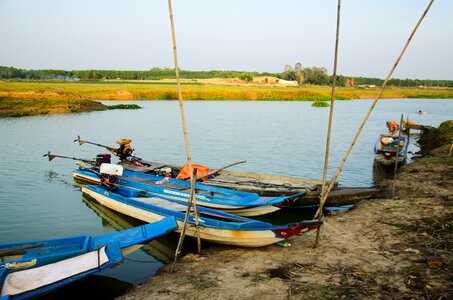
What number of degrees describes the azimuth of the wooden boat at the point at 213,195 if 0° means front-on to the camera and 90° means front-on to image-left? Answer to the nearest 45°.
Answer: approximately 315°

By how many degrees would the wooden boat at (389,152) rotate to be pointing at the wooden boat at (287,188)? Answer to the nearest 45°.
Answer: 0° — it already faces it

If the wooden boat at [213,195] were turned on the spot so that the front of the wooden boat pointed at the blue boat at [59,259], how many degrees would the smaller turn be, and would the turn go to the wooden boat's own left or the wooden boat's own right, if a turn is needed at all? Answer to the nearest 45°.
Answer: approximately 90° to the wooden boat's own right

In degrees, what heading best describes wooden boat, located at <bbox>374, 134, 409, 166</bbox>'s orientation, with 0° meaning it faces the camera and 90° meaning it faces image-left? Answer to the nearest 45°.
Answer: approximately 0°

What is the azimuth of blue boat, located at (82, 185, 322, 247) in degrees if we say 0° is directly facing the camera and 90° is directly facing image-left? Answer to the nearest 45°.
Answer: approximately 315°

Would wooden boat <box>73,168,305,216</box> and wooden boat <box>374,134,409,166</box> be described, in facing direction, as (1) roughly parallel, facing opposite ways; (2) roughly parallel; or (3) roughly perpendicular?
roughly perpendicular

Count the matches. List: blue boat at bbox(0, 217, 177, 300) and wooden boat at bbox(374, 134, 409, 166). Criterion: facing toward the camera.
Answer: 1

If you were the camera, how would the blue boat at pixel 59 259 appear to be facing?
facing away from the viewer and to the right of the viewer

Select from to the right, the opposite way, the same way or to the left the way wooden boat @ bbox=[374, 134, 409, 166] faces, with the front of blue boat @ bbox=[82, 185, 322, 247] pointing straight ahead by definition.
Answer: to the right

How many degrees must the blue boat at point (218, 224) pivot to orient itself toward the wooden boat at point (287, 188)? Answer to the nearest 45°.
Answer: approximately 90° to its left

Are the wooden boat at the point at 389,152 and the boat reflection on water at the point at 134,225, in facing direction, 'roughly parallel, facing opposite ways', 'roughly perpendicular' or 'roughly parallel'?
roughly perpendicular

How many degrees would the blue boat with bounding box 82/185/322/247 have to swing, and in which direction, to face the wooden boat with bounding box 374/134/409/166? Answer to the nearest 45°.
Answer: approximately 90° to its left

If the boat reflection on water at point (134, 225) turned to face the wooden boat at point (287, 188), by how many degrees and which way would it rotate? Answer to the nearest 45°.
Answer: approximately 45° to its left
